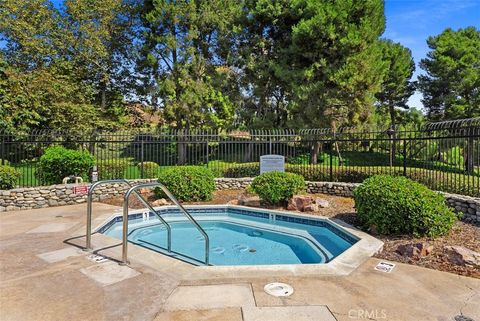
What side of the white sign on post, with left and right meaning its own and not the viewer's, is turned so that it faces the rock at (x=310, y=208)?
front

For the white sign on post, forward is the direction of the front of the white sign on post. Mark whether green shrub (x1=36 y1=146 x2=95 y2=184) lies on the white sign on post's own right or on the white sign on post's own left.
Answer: on the white sign on post's own right

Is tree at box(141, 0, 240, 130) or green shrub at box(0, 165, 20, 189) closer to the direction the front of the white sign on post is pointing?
the green shrub

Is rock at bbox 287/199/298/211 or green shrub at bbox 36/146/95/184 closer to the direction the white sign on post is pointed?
the rock

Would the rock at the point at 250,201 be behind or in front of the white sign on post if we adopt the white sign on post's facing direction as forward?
in front

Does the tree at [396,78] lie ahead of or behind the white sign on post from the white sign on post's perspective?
behind

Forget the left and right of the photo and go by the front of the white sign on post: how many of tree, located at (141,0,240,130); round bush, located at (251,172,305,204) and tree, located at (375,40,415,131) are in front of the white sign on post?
1

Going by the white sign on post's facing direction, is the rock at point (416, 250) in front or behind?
in front

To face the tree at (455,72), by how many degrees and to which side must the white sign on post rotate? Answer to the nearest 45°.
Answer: approximately 135° to its left

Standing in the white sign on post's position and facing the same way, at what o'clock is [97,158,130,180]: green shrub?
The green shrub is roughly at 3 o'clock from the white sign on post.

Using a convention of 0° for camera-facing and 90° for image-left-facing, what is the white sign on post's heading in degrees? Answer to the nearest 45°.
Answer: approximately 0°
